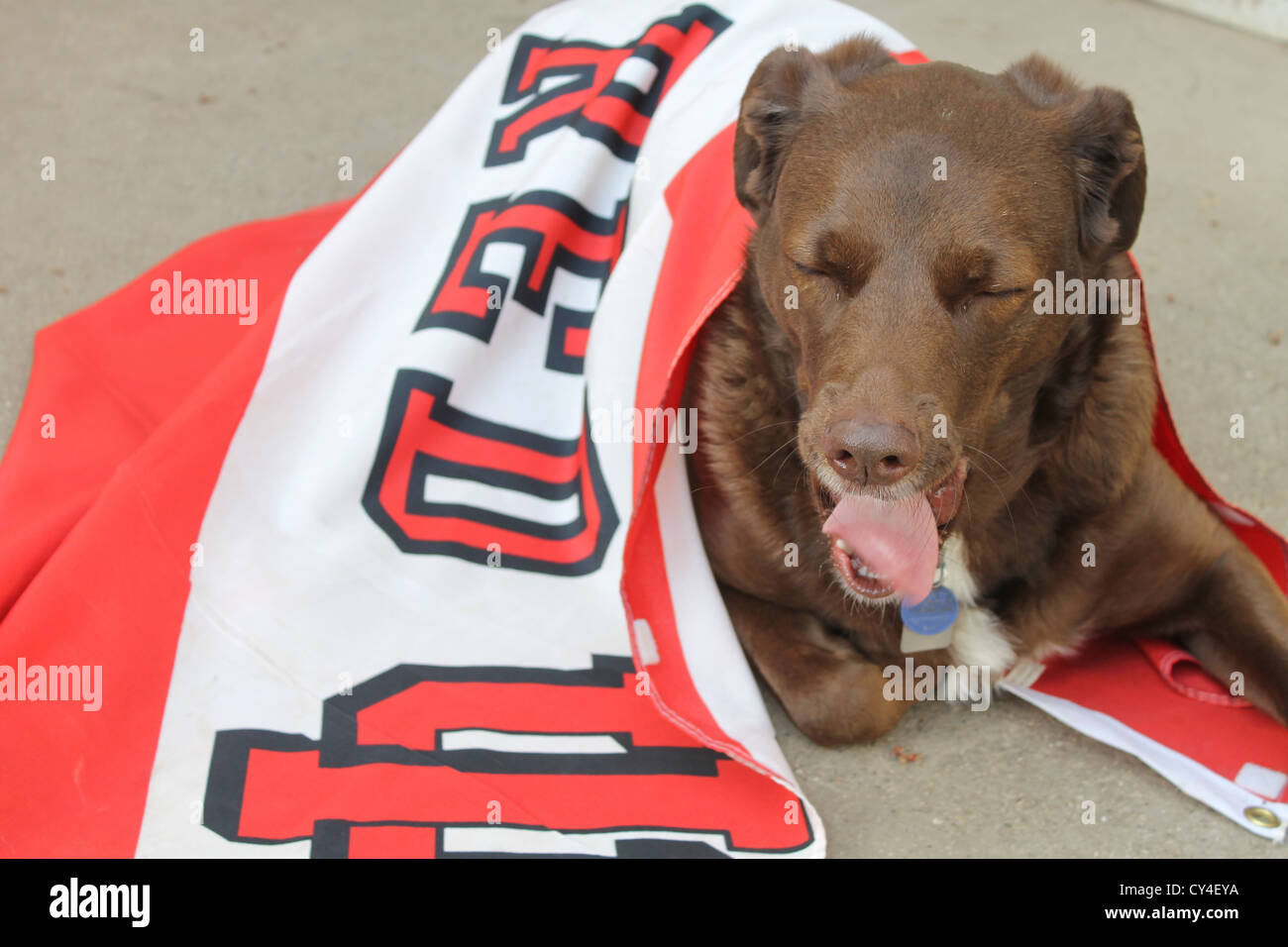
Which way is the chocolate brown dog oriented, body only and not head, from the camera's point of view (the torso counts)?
toward the camera
